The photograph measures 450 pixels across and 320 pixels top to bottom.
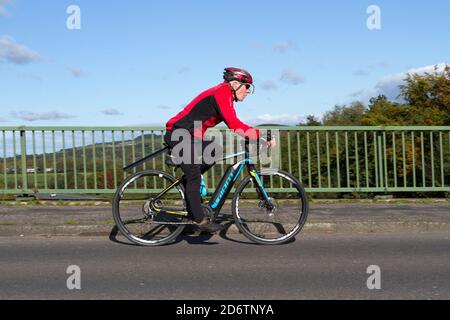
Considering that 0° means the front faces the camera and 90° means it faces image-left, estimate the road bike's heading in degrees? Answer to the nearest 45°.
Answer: approximately 270°

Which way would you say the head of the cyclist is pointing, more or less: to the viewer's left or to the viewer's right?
to the viewer's right

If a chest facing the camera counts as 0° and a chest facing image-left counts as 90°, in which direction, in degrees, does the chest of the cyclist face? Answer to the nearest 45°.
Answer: approximately 270°
